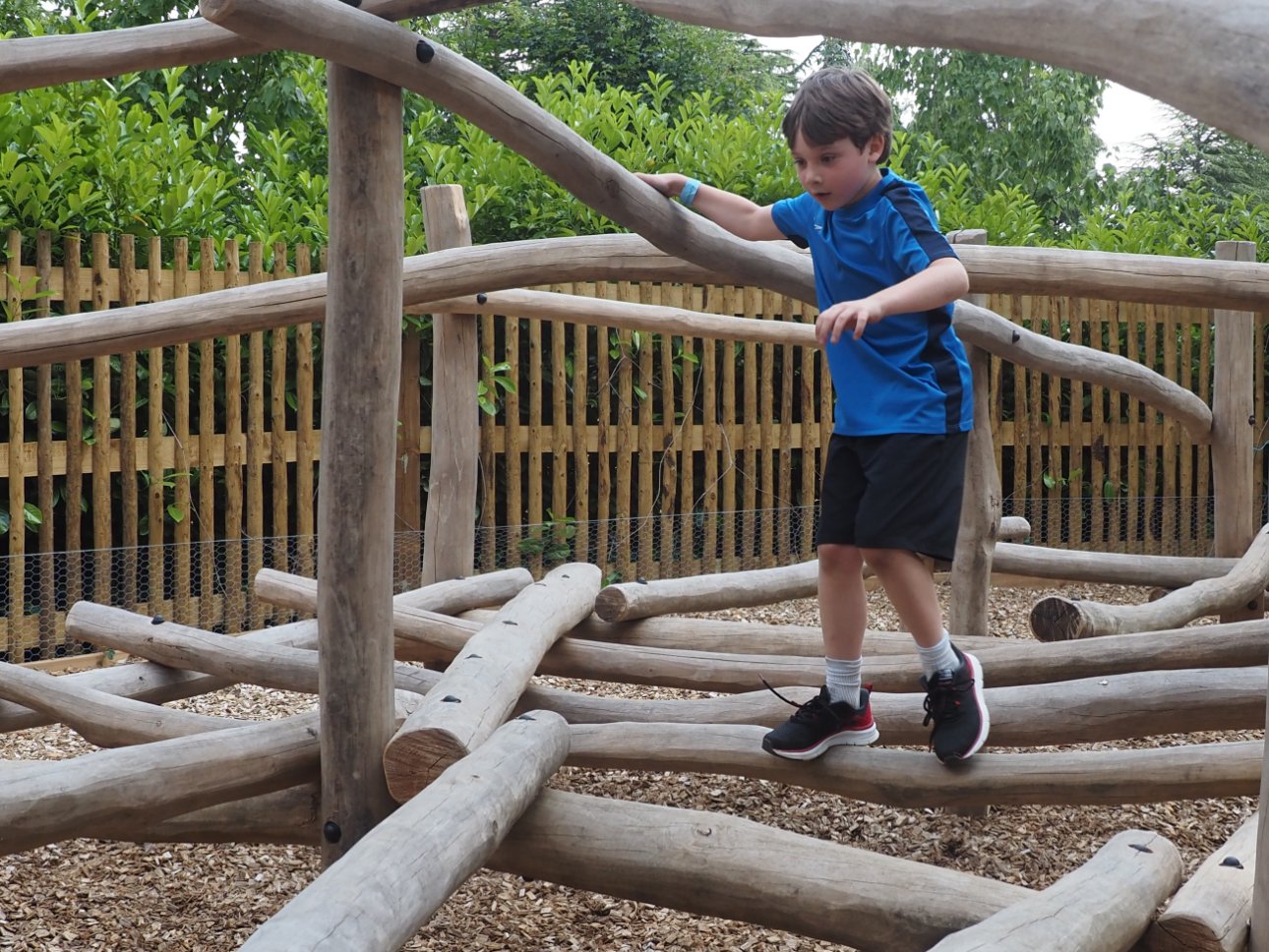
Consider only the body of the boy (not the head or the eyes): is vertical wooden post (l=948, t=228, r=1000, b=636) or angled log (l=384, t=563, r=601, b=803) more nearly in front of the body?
the angled log

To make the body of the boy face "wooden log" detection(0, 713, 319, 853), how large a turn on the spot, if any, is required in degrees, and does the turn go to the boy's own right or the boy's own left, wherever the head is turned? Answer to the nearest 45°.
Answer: approximately 45° to the boy's own right

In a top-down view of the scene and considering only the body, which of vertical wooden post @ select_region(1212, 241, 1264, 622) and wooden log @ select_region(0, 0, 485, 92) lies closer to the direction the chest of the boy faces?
the wooden log

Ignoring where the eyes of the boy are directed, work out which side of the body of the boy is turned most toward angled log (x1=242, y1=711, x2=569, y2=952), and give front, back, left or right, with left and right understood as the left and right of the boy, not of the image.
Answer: front

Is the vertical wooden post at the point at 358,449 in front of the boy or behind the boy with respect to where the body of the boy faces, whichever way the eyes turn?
in front

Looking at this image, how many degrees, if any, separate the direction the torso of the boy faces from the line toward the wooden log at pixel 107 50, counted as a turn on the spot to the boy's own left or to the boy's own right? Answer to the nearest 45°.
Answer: approximately 45° to the boy's own right

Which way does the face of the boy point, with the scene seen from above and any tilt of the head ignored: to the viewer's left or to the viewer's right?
to the viewer's left

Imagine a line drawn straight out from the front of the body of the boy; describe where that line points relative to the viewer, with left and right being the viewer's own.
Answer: facing the viewer and to the left of the viewer

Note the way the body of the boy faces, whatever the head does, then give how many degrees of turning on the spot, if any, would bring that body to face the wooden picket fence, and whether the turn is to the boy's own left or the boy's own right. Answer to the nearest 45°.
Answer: approximately 135° to the boy's own right
